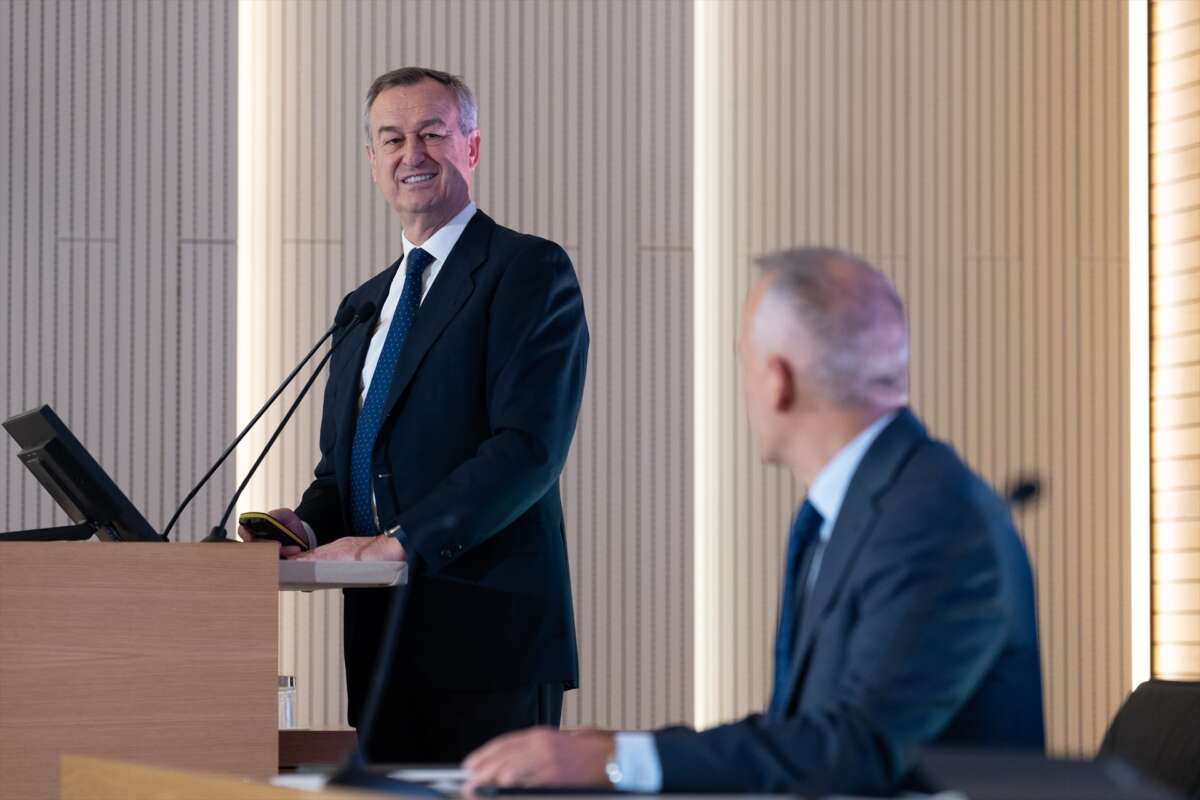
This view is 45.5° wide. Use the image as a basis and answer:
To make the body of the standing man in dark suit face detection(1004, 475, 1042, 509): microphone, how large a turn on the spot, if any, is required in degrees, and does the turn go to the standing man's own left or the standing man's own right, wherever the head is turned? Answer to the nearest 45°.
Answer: approximately 45° to the standing man's own left

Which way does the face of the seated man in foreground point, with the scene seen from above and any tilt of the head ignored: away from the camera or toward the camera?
away from the camera

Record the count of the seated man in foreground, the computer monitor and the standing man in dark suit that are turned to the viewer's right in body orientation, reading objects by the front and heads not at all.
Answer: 1

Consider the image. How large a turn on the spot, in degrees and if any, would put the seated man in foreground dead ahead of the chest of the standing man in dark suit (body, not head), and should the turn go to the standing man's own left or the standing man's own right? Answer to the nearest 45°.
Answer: approximately 45° to the standing man's own left

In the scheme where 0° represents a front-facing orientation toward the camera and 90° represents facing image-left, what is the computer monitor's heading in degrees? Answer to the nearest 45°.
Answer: approximately 270°

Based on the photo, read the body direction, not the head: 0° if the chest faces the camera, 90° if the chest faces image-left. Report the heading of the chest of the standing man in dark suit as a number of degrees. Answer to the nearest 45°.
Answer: approximately 45°

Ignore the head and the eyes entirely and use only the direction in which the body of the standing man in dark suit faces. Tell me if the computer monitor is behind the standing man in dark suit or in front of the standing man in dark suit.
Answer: in front

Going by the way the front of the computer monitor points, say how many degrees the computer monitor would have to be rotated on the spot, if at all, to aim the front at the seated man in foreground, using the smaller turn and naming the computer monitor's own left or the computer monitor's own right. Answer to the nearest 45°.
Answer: approximately 45° to the computer monitor's own right

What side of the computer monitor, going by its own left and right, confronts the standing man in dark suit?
front

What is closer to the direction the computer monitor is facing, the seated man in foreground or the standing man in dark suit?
the standing man in dark suit

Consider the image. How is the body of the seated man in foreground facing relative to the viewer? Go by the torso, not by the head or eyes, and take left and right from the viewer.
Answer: facing to the left of the viewer

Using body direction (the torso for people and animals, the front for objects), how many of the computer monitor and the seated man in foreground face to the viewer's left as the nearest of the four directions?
1

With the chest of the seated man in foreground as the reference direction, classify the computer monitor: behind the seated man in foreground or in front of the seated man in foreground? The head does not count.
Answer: in front
